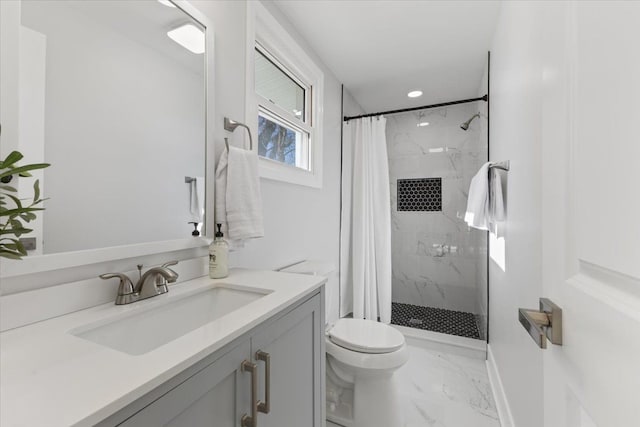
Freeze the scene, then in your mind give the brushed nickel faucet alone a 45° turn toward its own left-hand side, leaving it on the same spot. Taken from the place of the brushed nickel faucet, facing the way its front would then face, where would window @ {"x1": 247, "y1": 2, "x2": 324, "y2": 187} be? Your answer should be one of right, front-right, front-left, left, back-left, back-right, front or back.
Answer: front-left

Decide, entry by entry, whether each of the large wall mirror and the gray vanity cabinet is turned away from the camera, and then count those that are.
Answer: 0

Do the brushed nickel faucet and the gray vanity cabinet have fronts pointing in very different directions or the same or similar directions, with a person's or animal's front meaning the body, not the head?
same or similar directions

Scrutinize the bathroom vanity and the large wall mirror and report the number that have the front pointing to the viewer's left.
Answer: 0

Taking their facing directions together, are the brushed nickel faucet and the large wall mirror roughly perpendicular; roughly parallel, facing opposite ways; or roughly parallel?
roughly parallel

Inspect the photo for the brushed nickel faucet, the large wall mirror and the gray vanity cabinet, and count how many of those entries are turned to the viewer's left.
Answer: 0

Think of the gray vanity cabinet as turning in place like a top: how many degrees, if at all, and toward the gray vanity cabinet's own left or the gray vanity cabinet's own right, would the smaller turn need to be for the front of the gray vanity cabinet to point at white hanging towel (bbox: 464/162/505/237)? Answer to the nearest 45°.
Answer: approximately 45° to the gray vanity cabinet's own left

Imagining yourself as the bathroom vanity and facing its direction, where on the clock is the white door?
The white door is roughly at 12 o'clock from the bathroom vanity.

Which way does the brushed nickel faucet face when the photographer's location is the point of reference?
facing the viewer and to the right of the viewer
